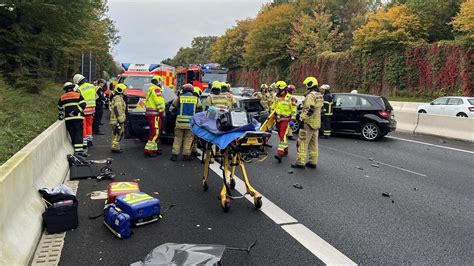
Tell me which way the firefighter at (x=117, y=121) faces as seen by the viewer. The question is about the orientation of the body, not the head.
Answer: to the viewer's right

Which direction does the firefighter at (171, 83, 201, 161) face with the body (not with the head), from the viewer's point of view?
away from the camera

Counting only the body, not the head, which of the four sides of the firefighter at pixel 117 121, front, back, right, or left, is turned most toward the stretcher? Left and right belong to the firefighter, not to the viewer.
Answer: right

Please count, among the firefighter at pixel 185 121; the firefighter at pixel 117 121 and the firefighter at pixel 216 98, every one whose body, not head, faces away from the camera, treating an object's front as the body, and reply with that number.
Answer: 2

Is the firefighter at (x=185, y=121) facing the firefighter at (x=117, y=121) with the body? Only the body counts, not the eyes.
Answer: no

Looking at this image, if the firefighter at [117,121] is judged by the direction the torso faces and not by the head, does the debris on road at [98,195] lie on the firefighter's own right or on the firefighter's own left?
on the firefighter's own right
